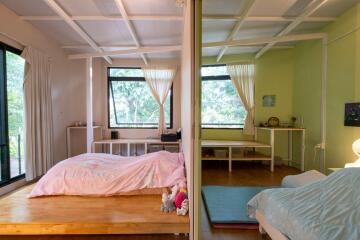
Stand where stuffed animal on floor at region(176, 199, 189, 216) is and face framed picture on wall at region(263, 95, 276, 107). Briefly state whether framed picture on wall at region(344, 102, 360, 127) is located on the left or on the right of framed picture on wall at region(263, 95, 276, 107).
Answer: right

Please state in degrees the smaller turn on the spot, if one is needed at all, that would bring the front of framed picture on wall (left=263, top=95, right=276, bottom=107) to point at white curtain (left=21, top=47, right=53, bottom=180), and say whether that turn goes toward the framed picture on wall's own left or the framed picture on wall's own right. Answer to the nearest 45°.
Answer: approximately 45° to the framed picture on wall's own right

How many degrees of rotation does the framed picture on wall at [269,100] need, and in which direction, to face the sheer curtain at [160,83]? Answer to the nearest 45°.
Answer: approximately 90° to its right

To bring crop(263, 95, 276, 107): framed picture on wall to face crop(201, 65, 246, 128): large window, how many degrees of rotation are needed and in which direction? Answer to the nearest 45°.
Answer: approximately 90° to its right

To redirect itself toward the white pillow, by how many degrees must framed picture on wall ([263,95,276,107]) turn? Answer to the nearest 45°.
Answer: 0° — it already faces it

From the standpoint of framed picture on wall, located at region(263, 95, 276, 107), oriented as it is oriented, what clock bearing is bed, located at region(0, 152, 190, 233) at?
The bed is roughly at 1 o'clock from the framed picture on wall.

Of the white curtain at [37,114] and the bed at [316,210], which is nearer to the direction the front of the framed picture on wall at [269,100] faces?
the bed

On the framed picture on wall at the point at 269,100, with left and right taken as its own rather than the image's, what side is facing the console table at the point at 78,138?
right

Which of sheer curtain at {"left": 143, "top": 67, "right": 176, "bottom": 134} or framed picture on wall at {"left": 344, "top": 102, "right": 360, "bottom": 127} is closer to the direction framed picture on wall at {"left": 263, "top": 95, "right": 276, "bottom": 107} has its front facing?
the framed picture on wall

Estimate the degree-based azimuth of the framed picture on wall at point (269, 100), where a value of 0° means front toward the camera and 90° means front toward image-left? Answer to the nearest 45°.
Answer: approximately 0°

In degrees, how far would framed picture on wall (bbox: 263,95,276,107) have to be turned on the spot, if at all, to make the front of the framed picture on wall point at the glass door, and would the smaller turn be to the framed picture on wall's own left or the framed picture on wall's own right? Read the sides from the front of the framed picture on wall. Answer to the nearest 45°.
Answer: approximately 45° to the framed picture on wall's own right
